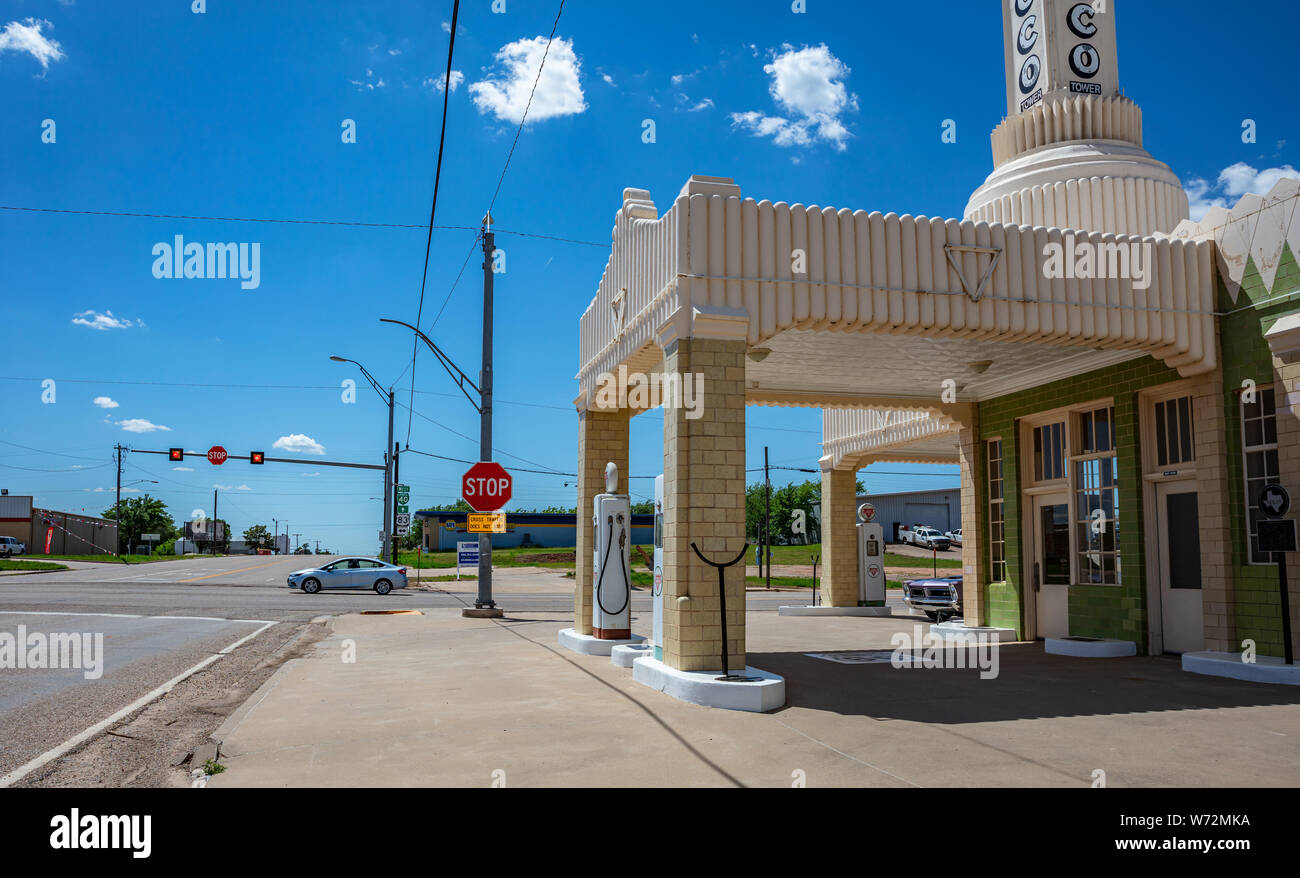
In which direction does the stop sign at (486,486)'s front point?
toward the camera

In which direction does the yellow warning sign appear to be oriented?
toward the camera

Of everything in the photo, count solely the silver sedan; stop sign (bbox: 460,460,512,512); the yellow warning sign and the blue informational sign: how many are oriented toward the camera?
3

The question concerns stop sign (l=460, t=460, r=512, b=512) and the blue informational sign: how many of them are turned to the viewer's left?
0

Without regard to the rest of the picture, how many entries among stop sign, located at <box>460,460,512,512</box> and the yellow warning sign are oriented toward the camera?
2

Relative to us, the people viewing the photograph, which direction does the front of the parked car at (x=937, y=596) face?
facing the viewer and to the left of the viewer

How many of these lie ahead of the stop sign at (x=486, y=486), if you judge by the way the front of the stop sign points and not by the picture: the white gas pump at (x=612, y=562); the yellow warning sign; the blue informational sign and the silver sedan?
1

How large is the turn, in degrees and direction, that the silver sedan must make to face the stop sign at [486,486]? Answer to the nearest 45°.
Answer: approximately 90° to its left

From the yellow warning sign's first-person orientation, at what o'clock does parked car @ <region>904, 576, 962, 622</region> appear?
The parked car is roughly at 9 o'clock from the yellow warning sign.

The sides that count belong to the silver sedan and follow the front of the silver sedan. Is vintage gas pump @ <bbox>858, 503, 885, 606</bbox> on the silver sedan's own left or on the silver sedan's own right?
on the silver sedan's own left

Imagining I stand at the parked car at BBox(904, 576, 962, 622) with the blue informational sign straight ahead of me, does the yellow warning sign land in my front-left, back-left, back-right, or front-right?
front-left

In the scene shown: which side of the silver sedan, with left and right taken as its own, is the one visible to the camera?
left

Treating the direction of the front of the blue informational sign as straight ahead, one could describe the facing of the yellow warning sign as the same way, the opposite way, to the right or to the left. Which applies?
the same way

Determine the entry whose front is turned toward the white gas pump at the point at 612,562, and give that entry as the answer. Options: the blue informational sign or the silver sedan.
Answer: the blue informational sign
